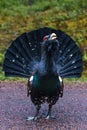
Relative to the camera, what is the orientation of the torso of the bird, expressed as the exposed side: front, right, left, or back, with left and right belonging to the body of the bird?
front
